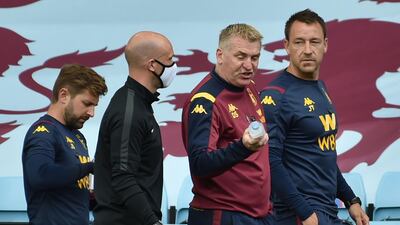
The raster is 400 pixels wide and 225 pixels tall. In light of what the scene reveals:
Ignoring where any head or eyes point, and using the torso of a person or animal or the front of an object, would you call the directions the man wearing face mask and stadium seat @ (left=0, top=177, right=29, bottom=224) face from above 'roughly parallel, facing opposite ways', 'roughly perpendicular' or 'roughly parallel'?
roughly perpendicular

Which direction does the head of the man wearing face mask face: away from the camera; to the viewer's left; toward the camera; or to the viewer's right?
to the viewer's right

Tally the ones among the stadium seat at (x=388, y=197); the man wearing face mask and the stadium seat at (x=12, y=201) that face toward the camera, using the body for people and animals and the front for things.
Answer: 2

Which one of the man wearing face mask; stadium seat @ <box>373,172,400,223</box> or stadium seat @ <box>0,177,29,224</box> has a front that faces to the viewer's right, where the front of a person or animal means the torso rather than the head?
the man wearing face mask

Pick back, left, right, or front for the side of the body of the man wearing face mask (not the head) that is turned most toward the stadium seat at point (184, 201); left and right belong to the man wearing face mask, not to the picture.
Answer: left

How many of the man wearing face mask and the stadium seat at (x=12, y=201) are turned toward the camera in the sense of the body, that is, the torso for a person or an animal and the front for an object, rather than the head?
1

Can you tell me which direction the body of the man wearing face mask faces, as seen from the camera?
to the viewer's right

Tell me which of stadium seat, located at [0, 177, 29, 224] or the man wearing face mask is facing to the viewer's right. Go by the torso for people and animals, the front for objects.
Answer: the man wearing face mask

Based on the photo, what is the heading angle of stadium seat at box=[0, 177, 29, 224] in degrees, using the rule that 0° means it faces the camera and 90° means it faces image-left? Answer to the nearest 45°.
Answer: approximately 0°

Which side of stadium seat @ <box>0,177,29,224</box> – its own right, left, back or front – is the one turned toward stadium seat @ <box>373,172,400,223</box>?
left
